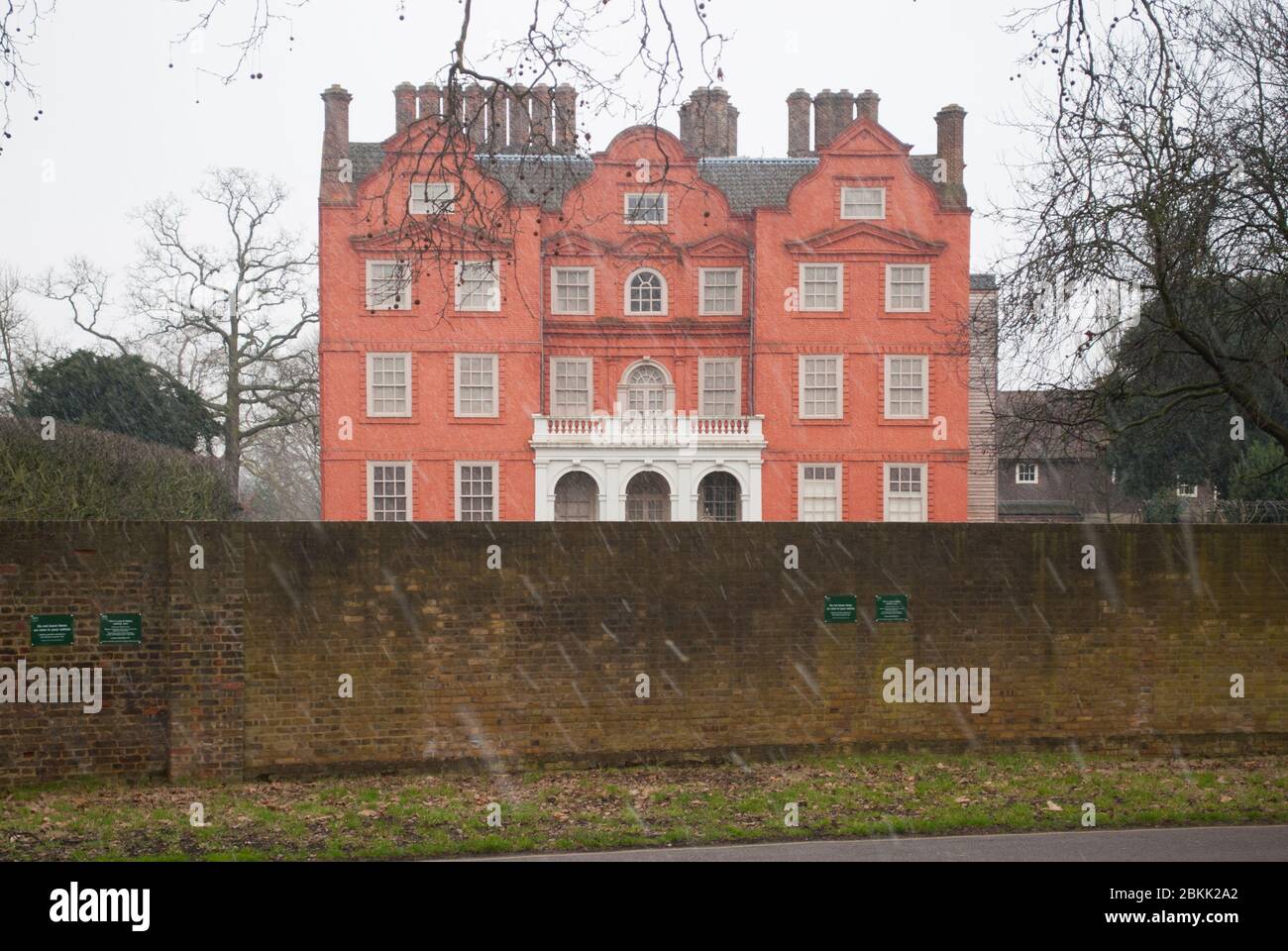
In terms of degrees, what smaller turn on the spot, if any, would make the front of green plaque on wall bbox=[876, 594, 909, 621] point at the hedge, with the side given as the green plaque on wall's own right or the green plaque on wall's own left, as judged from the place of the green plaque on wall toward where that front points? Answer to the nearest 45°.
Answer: approximately 135° to the green plaque on wall's own right

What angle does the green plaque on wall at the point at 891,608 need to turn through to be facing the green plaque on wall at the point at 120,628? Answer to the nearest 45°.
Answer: approximately 90° to its right

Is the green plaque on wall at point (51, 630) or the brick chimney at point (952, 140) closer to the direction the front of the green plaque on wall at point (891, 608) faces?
the green plaque on wall

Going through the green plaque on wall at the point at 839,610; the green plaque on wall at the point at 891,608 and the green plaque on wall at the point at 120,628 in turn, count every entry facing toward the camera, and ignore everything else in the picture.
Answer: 3

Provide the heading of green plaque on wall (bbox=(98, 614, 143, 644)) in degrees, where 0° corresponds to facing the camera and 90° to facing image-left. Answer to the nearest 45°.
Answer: approximately 0°

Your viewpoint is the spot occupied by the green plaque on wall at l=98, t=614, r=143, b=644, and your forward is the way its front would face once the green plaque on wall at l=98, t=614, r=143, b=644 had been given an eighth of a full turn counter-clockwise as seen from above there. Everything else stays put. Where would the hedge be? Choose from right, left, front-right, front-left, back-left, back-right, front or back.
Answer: back-left

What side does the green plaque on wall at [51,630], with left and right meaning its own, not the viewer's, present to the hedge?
back
